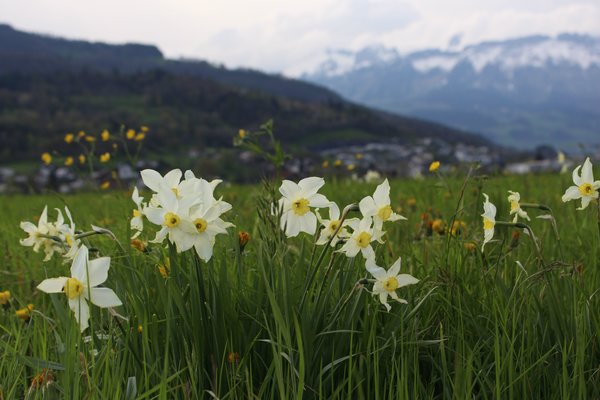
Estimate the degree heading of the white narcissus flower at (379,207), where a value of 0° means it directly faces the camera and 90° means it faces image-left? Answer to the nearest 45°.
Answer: approximately 315°

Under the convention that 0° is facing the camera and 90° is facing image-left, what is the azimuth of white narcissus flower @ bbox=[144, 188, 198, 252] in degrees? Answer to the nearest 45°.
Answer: approximately 0°

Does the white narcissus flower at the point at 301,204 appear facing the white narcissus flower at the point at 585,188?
no

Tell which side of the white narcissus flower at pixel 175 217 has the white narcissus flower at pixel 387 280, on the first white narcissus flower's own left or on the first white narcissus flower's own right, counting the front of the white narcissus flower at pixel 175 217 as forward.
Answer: on the first white narcissus flower's own left

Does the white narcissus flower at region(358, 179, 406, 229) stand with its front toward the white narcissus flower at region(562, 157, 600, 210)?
no

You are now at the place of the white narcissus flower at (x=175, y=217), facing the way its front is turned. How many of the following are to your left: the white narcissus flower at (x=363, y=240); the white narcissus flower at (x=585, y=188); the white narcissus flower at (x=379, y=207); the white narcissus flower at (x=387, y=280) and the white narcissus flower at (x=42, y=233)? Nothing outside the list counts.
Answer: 4

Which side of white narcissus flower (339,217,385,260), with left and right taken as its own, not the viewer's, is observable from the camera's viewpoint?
front

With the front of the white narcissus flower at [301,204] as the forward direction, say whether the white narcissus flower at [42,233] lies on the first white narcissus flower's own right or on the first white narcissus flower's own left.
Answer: on the first white narcissus flower's own right

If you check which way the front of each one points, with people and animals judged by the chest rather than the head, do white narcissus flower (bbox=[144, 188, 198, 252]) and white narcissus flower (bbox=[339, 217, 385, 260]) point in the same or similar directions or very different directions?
same or similar directions

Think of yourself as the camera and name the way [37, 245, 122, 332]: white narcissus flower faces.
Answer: facing the viewer and to the left of the viewer

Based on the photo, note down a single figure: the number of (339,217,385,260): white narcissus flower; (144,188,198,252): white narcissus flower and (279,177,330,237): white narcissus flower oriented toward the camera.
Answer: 3
